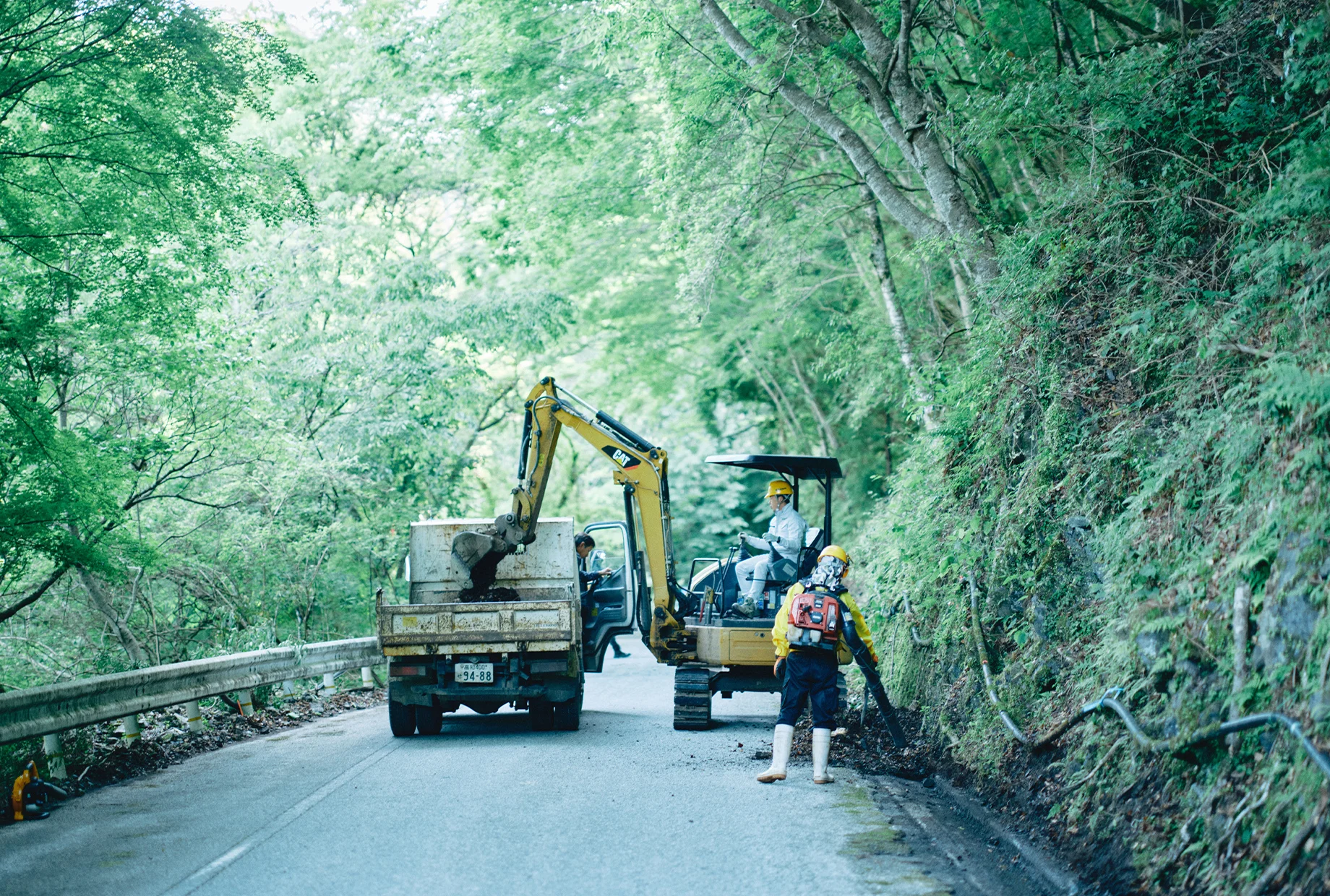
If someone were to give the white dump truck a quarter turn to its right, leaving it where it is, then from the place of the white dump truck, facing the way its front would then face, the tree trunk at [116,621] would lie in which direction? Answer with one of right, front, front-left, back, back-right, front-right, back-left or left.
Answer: back-left

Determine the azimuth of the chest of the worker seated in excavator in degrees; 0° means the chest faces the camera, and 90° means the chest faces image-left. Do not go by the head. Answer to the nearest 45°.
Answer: approximately 90°

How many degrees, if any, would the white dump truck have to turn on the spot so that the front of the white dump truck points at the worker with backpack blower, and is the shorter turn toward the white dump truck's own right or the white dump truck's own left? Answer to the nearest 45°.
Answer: approximately 135° to the white dump truck's own right

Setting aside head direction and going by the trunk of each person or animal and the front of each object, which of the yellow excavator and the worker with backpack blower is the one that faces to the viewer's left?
the yellow excavator

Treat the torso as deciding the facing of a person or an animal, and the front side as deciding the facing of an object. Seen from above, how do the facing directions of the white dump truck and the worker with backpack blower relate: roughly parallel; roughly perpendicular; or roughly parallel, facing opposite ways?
roughly parallel

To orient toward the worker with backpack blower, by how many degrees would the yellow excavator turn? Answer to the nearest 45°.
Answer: approximately 90° to its left

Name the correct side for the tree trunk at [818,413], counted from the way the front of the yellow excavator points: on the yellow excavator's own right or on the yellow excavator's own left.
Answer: on the yellow excavator's own right

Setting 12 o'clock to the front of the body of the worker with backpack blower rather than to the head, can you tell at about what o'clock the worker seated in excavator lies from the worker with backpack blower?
The worker seated in excavator is roughly at 12 o'clock from the worker with backpack blower.

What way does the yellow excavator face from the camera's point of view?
to the viewer's left

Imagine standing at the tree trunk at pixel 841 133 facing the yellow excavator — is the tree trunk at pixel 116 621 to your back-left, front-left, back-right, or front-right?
front-right

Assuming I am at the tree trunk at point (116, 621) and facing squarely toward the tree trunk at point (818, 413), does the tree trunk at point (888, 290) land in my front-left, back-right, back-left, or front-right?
front-right

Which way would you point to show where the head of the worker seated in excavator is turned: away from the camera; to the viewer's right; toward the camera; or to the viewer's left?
to the viewer's left

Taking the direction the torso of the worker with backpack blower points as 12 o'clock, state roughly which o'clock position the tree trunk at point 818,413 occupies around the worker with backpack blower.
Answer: The tree trunk is roughly at 12 o'clock from the worker with backpack blower.

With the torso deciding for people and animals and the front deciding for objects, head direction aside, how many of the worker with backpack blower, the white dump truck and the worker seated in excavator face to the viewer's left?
1

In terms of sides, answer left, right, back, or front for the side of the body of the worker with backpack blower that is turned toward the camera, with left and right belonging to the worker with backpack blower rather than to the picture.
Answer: back

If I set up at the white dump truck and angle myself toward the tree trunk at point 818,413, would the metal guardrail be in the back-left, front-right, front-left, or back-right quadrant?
back-left

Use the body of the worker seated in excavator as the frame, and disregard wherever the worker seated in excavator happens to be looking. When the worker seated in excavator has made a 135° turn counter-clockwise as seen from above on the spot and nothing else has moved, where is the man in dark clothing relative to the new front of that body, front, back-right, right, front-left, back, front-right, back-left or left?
back

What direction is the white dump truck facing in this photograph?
away from the camera
